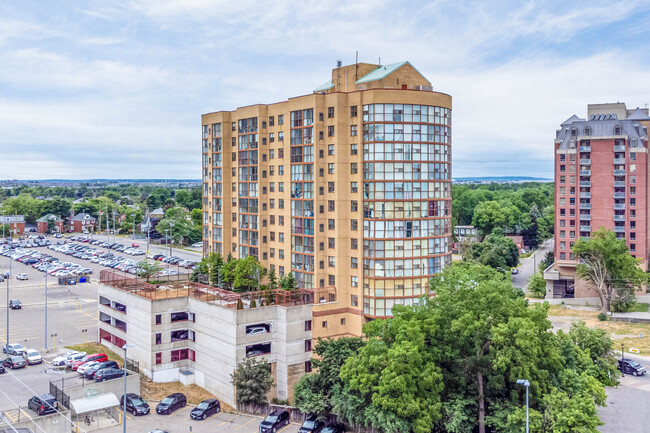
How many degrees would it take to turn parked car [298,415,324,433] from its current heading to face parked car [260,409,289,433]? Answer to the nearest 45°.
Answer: approximately 45° to its right

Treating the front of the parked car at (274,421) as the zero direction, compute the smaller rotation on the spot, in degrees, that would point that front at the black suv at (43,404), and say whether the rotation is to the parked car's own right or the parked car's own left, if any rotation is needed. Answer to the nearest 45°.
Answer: approximately 45° to the parked car's own right

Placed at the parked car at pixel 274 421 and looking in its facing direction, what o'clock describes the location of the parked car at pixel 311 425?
the parked car at pixel 311 425 is roughly at 8 o'clock from the parked car at pixel 274 421.

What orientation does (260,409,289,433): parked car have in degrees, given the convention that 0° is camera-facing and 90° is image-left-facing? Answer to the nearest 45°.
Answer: approximately 45°

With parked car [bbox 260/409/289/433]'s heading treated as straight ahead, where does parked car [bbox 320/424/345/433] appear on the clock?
parked car [bbox 320/424/345/433] is roughly at 8 o'clock from parked car [bbox 260/409/289/433].

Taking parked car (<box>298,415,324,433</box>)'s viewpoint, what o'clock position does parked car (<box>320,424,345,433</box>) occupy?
parked car (<box>320,424,345,433</box>) is roughly at 8 o'clock from parked car (<box>298,415,324,433</box>).

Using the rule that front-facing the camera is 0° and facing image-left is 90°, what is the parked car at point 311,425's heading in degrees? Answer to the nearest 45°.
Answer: approximately 45°
